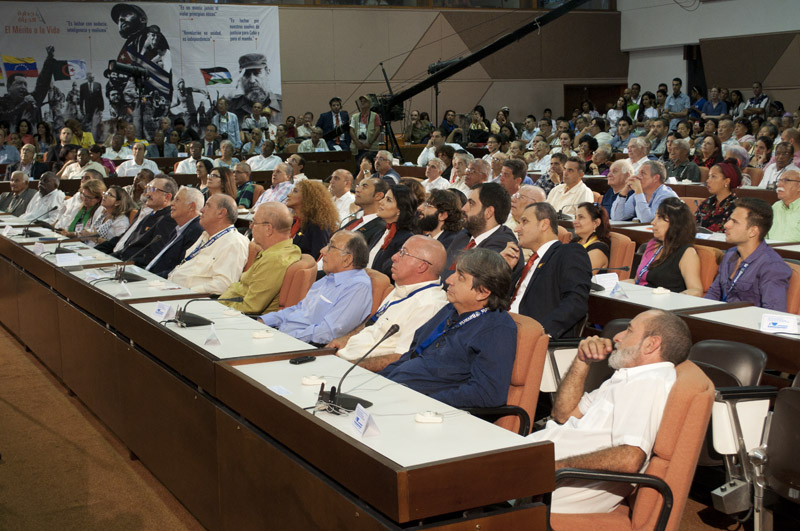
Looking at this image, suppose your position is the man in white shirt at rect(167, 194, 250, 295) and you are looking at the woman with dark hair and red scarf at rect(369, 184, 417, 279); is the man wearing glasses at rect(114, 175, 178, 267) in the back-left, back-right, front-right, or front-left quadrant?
back-left

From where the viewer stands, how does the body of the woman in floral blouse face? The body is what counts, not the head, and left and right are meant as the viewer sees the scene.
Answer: facing the viewer and to the left of the viewer

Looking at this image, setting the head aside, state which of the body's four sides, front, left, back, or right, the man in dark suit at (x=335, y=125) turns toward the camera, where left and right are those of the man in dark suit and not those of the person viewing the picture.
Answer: front

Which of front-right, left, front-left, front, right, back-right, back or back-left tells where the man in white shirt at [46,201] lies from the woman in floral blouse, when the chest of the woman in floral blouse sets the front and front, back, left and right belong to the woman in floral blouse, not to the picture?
front-right

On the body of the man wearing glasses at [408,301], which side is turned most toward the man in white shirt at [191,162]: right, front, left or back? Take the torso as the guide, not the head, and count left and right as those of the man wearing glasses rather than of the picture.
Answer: right

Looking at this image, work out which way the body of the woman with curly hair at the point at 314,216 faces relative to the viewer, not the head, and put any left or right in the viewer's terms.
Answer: facing to the left of the viewer

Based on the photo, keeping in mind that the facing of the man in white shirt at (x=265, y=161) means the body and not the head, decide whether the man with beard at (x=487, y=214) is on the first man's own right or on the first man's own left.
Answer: on the first man's own left

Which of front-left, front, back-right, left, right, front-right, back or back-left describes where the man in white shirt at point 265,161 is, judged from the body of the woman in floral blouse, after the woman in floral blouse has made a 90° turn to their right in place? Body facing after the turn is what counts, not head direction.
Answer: front

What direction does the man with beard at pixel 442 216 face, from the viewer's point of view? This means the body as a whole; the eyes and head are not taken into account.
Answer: to the viewer's left

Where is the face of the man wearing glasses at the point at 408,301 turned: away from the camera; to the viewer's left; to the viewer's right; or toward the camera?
to the viewer's left

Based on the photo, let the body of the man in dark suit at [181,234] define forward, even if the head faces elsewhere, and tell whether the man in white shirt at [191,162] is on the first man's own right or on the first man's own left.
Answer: on the first man's own right

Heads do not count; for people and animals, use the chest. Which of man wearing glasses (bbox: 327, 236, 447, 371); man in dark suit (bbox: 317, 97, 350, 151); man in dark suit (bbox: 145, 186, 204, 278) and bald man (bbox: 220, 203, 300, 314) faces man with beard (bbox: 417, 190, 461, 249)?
man in dark suit (bbox: 317, 97, 350, 151)
